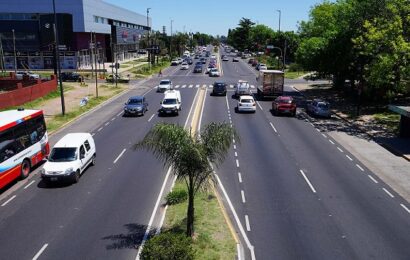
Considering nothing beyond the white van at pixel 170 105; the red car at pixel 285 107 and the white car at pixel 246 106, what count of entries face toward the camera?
1

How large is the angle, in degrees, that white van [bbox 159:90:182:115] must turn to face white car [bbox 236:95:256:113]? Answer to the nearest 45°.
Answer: approximately 90° to its left

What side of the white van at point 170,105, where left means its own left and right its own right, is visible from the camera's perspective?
front

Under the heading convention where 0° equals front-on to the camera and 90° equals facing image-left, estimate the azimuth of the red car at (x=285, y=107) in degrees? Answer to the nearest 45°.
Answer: approximately 180°

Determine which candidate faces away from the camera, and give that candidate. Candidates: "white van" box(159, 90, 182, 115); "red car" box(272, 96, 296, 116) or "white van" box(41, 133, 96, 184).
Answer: the red car

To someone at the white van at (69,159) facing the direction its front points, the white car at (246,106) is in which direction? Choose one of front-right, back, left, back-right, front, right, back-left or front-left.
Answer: back

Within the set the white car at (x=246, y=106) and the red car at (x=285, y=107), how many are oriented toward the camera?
0

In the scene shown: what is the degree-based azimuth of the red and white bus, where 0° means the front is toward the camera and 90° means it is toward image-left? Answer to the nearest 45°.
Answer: approximately 45°

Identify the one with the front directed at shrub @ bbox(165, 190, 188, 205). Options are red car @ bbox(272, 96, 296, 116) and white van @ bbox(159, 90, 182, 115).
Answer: the white van

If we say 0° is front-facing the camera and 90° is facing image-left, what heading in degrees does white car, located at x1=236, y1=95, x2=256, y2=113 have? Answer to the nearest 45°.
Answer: approximately 180°

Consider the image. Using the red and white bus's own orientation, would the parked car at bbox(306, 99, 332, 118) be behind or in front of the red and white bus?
behind

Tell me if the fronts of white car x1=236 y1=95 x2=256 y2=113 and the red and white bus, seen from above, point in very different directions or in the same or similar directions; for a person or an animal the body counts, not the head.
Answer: very different directions

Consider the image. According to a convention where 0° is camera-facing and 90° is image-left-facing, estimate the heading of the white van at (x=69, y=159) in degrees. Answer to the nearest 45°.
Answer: approximately 45°

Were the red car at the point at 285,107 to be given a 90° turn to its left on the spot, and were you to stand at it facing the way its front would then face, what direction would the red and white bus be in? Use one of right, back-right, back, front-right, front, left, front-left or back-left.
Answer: front-left
